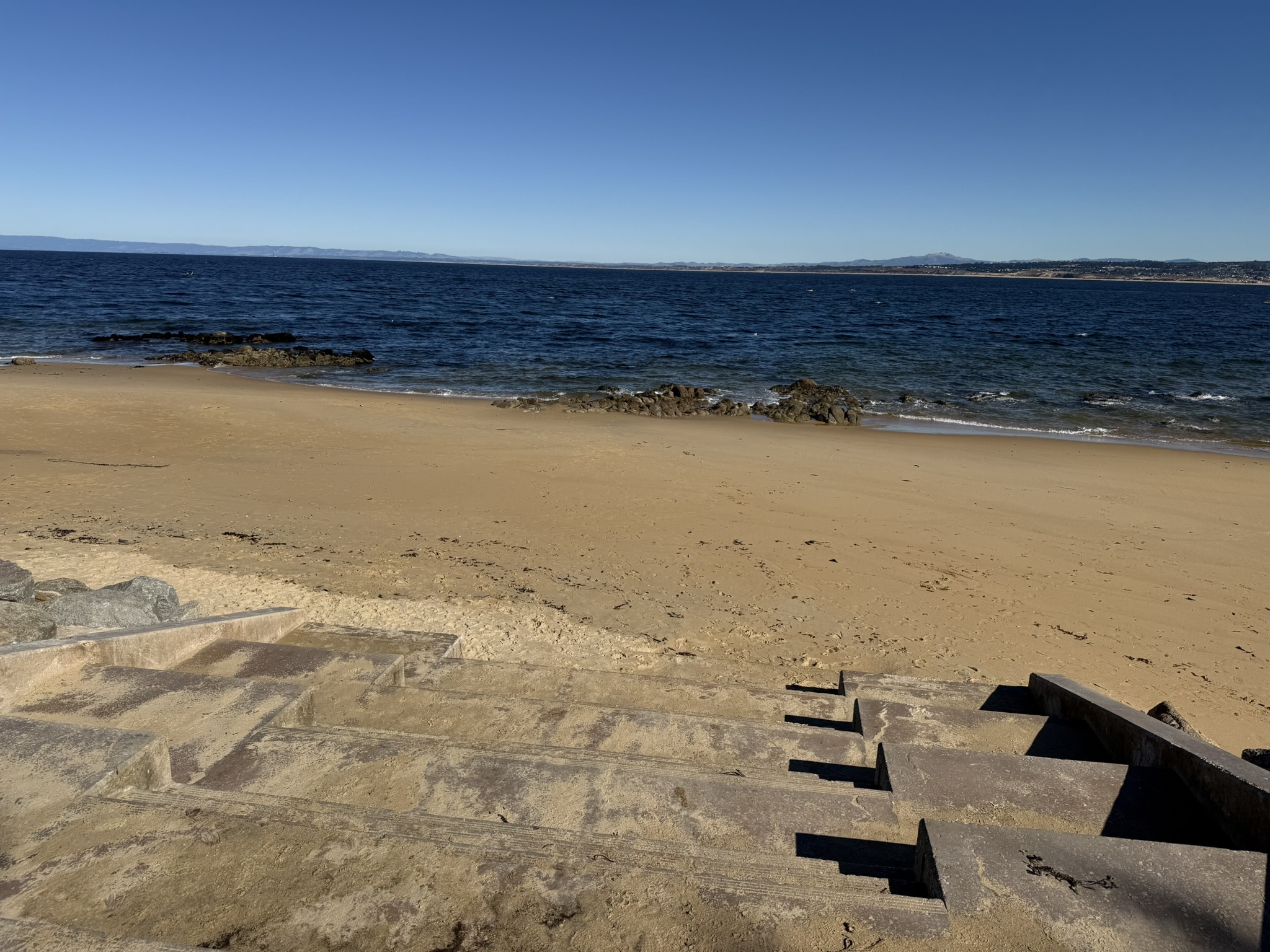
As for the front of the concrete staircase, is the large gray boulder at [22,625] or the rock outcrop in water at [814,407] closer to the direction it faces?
the rock outcrop in water

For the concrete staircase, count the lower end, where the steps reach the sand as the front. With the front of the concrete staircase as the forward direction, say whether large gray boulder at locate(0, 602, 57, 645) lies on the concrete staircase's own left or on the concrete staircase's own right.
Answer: on the concrete staircase's own left

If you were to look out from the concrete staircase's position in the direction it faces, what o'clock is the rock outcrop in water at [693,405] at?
The rock outcrop in water is roughly at 12 o'clock from the concrete staircase.

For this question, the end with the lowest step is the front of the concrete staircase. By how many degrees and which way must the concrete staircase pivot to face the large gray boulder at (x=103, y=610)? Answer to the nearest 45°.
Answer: approximately 45° to its left

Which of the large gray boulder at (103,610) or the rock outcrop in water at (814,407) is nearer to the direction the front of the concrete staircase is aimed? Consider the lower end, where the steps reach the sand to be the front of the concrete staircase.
the rock outcrop in water

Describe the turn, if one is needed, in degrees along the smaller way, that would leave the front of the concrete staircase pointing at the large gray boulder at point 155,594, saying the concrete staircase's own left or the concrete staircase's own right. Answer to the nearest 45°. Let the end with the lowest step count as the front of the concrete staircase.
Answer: approximately 45° to the concrete staircase's own left

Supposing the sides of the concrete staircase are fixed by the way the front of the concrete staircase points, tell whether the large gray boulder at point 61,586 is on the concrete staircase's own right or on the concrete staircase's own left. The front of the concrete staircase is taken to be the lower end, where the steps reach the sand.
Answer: on the concrete staircase's own left

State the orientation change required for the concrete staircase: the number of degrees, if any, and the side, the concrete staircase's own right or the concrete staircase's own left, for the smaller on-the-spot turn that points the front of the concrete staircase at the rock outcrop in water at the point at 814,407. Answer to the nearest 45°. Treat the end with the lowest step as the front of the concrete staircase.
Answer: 0° — it already faces it

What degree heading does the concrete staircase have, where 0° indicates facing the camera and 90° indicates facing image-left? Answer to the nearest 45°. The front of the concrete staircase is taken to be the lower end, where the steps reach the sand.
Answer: approximately 180°
